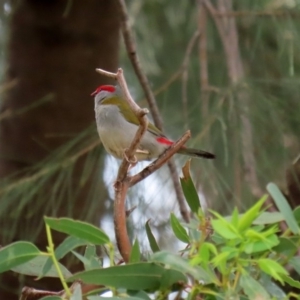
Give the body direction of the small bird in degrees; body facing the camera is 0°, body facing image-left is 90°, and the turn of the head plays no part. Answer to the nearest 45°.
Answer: approximately 90°

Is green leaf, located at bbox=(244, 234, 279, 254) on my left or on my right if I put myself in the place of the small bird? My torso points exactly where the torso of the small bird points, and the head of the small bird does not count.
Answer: on my left

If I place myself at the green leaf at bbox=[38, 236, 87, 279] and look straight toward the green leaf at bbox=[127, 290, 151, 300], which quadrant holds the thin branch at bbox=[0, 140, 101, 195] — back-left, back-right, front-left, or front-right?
back-left

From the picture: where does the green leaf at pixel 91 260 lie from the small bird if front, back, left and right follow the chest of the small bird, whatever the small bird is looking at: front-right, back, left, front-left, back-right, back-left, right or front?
left

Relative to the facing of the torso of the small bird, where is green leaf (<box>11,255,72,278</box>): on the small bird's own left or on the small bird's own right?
on the small bird's own left

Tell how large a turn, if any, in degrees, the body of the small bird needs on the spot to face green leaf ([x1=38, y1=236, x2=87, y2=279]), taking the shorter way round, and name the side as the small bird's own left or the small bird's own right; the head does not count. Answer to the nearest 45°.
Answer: approximately 90° to the small bird's own left

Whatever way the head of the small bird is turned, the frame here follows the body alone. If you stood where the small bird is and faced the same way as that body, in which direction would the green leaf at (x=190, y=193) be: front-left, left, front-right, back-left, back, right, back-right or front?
back

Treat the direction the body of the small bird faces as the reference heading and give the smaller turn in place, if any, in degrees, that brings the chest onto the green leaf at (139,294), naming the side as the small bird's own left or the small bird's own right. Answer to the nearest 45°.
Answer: approximately 90° to the small bird's own left
